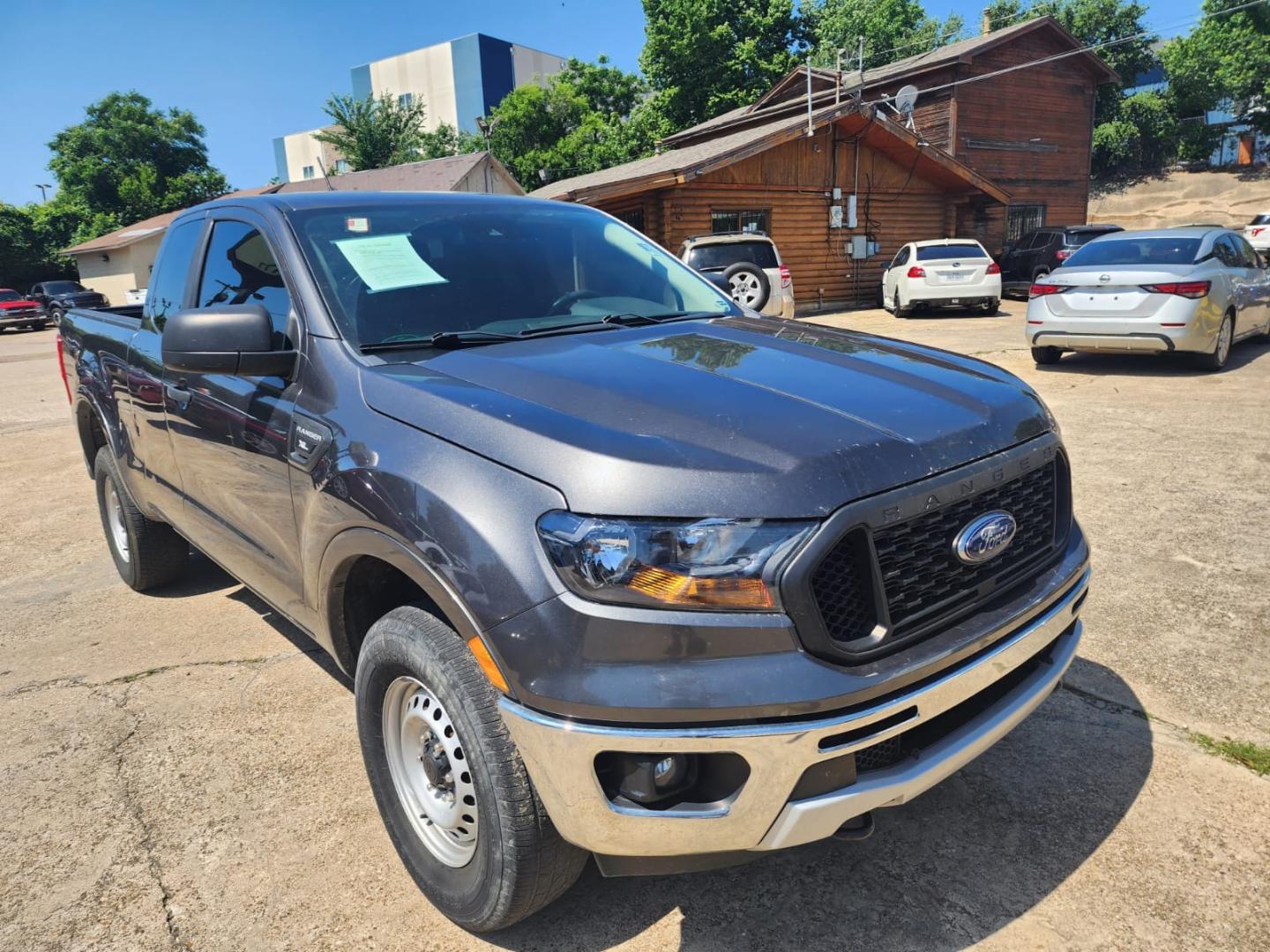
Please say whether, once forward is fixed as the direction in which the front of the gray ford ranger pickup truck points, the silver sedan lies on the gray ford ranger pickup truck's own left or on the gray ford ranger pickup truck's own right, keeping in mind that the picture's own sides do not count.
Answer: on the gray ford ranger pickup truck's own left

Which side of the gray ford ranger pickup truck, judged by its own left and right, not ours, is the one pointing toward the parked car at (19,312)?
back

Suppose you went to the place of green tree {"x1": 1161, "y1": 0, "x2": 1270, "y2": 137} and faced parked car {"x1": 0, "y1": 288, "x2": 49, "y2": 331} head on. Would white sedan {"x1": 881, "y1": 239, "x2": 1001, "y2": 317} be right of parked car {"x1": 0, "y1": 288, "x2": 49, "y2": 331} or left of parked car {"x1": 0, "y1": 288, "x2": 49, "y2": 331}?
left

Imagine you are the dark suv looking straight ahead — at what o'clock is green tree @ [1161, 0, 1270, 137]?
The green tree is roughly at 2 o'clock from the dark suv.

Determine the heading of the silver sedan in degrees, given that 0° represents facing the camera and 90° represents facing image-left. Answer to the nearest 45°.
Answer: approximately 225°

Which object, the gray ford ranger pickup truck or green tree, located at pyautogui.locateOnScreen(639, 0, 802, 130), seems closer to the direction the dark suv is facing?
the green tree

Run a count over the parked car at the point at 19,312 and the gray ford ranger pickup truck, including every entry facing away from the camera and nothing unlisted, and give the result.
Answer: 0

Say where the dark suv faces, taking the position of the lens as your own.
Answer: facing away from the viewer and to the left of the viewer

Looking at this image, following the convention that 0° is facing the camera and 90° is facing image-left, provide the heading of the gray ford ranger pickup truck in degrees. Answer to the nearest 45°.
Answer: approximately 315°

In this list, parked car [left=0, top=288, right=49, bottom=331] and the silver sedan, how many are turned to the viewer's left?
0

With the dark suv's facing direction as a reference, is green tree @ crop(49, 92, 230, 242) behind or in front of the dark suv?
in front

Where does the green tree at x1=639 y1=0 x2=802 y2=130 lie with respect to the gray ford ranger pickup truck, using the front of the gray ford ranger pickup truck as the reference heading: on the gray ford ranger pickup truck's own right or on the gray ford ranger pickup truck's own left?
on the gray ford ranger pickup truck's own left
